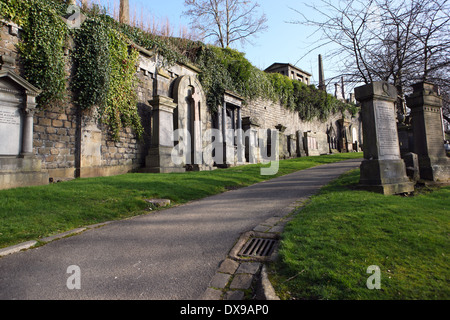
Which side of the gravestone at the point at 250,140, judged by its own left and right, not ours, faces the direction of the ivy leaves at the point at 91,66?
right

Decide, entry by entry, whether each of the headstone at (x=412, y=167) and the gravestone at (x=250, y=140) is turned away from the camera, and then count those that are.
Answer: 0

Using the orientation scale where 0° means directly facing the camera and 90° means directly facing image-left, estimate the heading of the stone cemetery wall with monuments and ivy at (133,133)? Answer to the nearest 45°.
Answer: approximately 315°

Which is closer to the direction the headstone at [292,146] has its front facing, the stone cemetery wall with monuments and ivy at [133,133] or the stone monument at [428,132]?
the stone monument

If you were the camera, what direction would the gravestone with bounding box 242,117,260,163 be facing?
facing the viewer and to the right of the viewer

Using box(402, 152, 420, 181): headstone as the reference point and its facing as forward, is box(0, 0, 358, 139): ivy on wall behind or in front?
in front

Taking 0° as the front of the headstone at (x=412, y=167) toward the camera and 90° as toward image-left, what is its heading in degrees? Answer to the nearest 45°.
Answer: approximately 45°

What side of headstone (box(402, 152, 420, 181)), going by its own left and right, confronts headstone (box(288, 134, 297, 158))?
right

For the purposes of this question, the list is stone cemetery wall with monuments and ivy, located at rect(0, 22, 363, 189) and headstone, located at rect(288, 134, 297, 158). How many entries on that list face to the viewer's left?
0

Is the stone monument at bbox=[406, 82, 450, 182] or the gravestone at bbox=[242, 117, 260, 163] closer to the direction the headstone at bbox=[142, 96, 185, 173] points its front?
the stone monument
